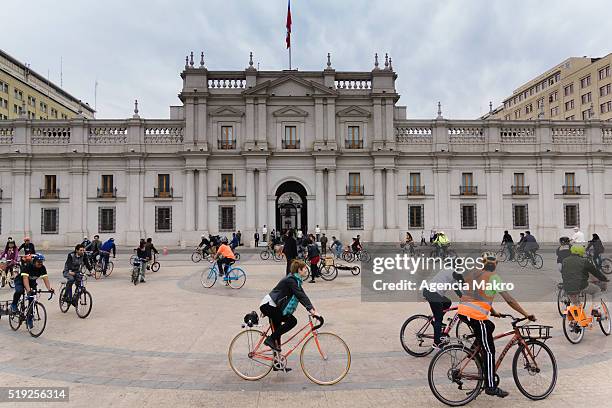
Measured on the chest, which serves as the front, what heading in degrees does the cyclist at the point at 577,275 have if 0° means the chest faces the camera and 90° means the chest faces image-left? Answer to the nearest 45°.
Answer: approximately 225°

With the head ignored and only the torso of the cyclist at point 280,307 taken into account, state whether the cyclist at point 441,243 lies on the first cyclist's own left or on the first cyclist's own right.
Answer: on the first cyclist's own left

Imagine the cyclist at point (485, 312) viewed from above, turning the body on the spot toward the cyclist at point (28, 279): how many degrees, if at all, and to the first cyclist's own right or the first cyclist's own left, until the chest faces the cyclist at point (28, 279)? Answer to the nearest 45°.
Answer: approximately 135° to the first cyclist's own left

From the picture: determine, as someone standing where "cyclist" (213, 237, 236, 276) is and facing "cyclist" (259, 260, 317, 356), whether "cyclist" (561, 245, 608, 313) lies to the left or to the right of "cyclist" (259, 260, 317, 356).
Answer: left

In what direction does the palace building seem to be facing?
toward the camera

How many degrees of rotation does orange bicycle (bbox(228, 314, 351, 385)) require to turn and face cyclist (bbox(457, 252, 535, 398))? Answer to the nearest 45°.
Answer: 0° — it already faces them

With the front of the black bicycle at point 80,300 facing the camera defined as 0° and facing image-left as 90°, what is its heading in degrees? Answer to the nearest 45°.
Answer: approximately 315°

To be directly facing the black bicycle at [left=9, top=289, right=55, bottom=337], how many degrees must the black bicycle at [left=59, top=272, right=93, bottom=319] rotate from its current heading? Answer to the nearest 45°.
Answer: approximately 90° to its right

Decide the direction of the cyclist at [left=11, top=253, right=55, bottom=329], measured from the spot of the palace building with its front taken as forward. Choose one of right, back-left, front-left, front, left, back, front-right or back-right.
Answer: front

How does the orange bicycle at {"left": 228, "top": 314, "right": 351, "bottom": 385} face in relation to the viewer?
to the viewer's right

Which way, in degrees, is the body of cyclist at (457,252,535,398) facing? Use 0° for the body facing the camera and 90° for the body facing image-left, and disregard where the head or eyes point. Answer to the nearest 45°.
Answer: approximately 225°

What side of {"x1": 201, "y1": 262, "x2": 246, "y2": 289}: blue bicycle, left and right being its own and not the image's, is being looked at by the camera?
left

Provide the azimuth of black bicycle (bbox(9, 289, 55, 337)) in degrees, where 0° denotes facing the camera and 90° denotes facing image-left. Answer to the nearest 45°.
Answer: approximately 315°

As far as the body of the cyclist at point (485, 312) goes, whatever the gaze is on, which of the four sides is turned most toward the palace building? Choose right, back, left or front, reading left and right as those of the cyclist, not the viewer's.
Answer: left

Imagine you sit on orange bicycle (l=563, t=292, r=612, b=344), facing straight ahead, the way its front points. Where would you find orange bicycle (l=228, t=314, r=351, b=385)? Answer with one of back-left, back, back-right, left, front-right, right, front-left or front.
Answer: back
